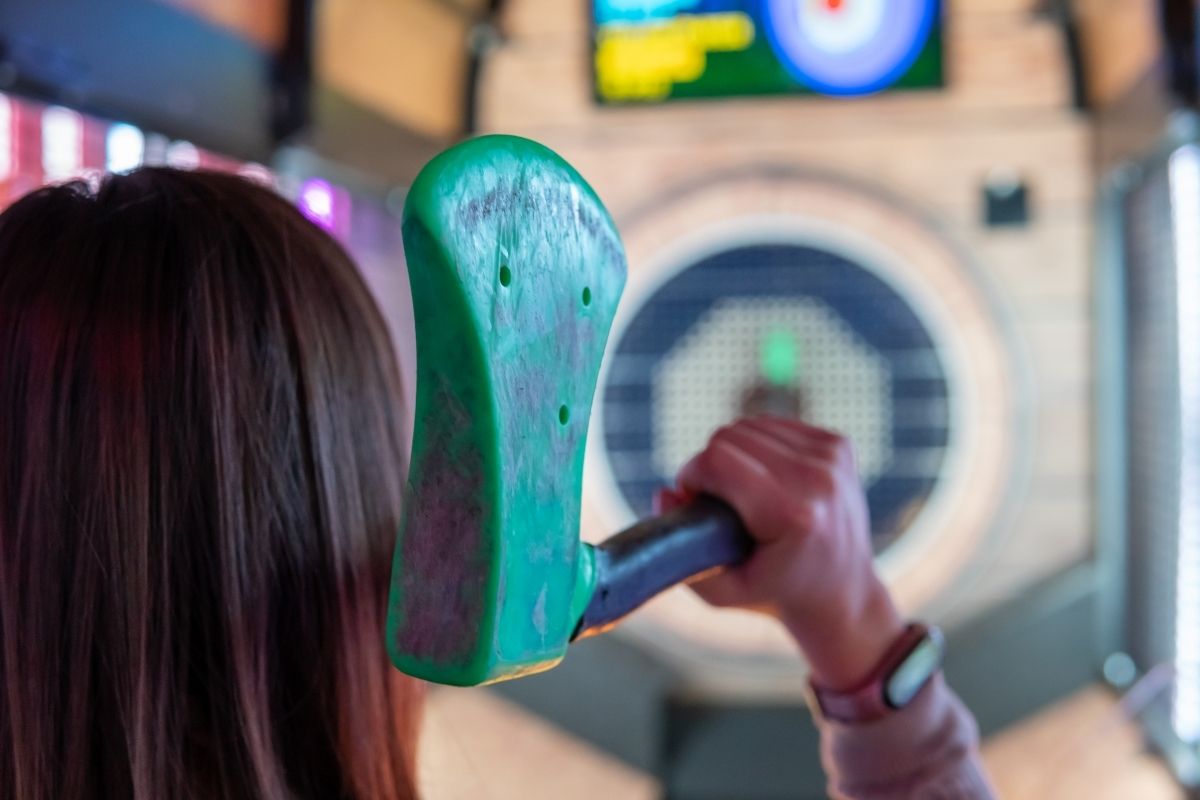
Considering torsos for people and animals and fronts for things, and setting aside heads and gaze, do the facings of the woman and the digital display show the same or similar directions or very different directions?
very different directions

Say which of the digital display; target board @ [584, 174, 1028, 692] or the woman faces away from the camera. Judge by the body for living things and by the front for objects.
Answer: the woman

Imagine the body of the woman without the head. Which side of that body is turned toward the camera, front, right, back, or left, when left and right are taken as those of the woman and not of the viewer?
back

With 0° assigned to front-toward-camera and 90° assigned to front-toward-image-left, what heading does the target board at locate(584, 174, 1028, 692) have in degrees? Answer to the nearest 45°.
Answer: approximately 0°

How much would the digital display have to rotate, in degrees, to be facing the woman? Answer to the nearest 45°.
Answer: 0° — it already faces them

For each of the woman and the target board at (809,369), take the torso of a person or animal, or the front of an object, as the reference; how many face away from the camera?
1

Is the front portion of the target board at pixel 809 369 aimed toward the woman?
yes

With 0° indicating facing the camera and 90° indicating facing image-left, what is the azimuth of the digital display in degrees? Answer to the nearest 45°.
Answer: approximately 0°
